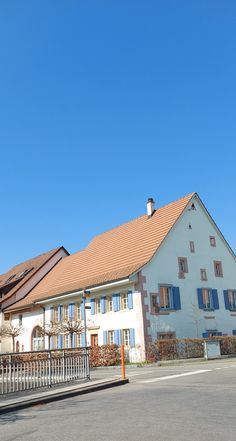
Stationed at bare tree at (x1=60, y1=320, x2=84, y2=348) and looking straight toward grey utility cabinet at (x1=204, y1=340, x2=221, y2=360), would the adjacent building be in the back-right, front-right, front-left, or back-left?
back-left

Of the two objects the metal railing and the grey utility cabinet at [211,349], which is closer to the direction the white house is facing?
the metal railing

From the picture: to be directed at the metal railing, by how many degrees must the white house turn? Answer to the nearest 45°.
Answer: approximately 45° to its left

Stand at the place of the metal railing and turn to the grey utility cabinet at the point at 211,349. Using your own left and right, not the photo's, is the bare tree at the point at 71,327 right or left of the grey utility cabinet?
left

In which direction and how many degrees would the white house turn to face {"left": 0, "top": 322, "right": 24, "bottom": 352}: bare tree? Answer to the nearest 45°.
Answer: approximately 90° to its right

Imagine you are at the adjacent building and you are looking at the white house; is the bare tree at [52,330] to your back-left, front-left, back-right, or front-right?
front-right

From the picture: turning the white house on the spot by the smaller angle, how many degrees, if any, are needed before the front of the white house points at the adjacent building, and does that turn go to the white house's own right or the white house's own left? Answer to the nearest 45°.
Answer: approximately 90° to the white house's own right

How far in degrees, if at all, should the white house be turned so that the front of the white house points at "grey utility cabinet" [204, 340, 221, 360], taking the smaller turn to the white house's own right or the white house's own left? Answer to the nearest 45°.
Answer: approximately 90° to the white house's own left

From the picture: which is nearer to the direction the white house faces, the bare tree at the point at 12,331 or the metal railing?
the metal railing

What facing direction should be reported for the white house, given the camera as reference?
facing the viewer and to the left of the viewer

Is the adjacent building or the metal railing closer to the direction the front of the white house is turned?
the metal railing
